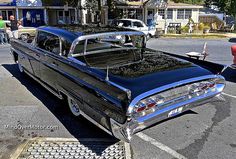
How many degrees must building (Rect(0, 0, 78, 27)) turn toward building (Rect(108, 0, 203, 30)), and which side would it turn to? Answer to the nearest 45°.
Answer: approximately 90° to its left

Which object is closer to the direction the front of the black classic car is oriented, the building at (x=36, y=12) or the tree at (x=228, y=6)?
the building

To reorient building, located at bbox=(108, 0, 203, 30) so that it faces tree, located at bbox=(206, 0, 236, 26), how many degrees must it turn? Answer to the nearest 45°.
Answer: approximately 135° to its left

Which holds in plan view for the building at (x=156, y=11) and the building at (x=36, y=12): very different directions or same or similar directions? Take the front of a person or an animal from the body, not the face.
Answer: same or similar directions

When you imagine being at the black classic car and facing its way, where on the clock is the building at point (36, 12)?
The building is roughly at 1 o'clock from the black classic car.

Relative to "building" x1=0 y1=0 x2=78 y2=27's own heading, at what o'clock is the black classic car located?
The black classic car is roughly at 12 o'clock from the building.

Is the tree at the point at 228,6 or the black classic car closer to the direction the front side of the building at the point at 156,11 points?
the black classic car

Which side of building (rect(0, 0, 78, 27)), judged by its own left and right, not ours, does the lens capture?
front

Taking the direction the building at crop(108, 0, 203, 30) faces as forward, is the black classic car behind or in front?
in front

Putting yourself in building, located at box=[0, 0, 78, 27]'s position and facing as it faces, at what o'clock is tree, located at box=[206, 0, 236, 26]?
The tree is roughly at 9 o'clock from the building.

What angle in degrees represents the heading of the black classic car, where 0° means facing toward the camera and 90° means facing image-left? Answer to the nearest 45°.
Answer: approximately 135°

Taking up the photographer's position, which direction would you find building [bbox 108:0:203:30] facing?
facing the viewer

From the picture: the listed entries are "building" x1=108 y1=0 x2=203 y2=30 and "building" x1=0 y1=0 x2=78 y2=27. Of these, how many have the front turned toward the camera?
2

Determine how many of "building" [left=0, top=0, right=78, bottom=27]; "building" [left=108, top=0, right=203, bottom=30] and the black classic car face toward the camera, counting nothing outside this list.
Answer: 2

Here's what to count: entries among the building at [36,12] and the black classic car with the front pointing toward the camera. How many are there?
1
